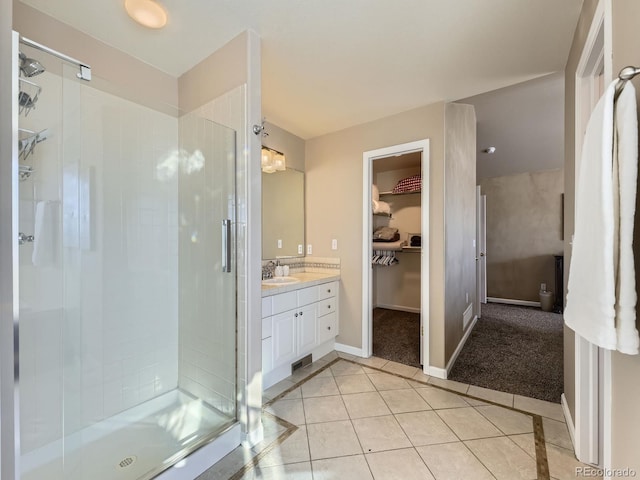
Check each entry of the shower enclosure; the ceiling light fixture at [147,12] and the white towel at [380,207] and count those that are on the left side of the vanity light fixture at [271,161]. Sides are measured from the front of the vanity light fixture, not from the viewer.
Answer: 1

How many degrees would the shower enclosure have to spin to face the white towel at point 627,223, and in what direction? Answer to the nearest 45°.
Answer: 0° — it already faces it

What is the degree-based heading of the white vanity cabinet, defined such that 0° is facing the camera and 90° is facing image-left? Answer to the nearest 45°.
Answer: approximately 315°

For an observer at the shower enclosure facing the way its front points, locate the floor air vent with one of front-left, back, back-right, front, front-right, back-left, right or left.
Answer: front-left

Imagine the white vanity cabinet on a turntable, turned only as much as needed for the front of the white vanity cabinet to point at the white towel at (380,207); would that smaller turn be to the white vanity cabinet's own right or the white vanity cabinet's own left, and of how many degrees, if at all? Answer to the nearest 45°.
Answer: approximately 90° to the white vanity cabinet's own left

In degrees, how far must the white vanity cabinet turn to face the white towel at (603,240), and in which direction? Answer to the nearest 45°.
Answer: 0° — it already faces it

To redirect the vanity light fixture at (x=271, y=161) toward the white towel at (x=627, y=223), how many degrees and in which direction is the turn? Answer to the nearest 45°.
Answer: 0° — it already faces it

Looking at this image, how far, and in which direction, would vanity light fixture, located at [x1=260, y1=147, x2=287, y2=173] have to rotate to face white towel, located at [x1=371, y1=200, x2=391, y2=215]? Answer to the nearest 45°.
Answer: approximately 90° to its left

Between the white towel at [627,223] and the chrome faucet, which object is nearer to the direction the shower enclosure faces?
the white towel

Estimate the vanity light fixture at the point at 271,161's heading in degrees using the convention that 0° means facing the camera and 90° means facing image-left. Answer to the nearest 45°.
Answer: approximately 315°
